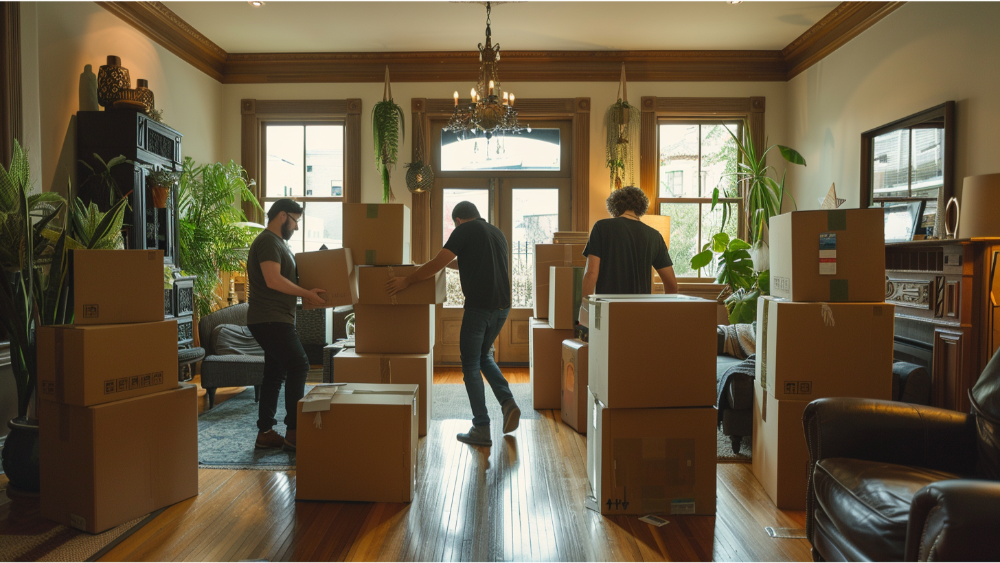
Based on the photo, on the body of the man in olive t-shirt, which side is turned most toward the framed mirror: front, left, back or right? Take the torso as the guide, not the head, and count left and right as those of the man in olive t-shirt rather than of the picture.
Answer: front

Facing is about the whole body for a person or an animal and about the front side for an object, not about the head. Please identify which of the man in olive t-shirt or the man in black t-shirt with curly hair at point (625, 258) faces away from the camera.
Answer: the man in black t-shirt with curly hair

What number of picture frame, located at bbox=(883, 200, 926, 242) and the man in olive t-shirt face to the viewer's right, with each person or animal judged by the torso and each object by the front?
1

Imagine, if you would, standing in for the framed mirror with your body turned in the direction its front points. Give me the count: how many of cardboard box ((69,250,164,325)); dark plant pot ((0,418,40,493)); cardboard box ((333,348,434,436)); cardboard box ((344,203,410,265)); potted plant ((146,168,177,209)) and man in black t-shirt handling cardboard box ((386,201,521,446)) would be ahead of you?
6

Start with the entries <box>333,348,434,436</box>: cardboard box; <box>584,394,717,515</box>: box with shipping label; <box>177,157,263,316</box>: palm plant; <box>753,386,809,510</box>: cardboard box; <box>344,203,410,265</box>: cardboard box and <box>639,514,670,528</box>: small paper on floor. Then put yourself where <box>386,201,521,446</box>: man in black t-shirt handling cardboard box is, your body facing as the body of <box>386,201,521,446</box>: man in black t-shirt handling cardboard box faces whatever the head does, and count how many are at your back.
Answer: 3

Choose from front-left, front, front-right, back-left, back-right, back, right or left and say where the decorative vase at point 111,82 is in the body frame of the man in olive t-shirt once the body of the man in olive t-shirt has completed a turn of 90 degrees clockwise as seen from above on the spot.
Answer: back-right

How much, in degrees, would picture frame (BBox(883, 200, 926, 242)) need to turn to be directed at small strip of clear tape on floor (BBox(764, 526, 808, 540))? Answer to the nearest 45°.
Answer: approximately 45° to its left

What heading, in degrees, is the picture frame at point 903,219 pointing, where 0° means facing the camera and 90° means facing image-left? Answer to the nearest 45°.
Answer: approximately 45°

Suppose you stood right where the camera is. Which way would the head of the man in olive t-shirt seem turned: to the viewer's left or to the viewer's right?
to the viewer's right

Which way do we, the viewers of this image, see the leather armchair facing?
facing the viewer and to the left of the viewer

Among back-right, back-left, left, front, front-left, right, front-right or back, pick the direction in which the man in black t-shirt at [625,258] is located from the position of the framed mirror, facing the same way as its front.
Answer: front

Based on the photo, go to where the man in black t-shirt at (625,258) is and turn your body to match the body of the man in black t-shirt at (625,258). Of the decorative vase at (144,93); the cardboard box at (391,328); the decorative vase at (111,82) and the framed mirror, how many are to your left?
3

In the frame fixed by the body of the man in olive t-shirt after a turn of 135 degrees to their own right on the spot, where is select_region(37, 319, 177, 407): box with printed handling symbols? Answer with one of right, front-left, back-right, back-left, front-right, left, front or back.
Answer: front

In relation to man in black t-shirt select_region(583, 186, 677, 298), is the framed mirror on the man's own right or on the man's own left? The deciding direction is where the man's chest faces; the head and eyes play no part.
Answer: on the man's own right

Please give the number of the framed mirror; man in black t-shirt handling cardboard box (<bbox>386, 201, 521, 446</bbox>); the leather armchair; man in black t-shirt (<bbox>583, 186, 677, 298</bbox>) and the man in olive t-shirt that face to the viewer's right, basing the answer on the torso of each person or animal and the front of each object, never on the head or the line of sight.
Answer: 1

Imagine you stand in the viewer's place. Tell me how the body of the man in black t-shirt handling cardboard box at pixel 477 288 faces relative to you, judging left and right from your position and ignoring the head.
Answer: facing away from the viewer and to the left of the viewer

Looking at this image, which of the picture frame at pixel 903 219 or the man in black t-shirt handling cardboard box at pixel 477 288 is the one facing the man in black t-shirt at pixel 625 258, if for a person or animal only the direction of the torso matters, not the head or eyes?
the picture frame

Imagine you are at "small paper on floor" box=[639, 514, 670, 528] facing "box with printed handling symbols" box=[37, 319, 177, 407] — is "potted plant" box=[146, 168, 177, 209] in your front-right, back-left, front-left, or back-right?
front-right

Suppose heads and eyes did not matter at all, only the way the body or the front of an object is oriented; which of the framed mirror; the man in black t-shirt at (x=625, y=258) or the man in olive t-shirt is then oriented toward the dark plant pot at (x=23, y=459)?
the framed mirror

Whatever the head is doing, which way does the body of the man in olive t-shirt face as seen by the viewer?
to the viewer's right
